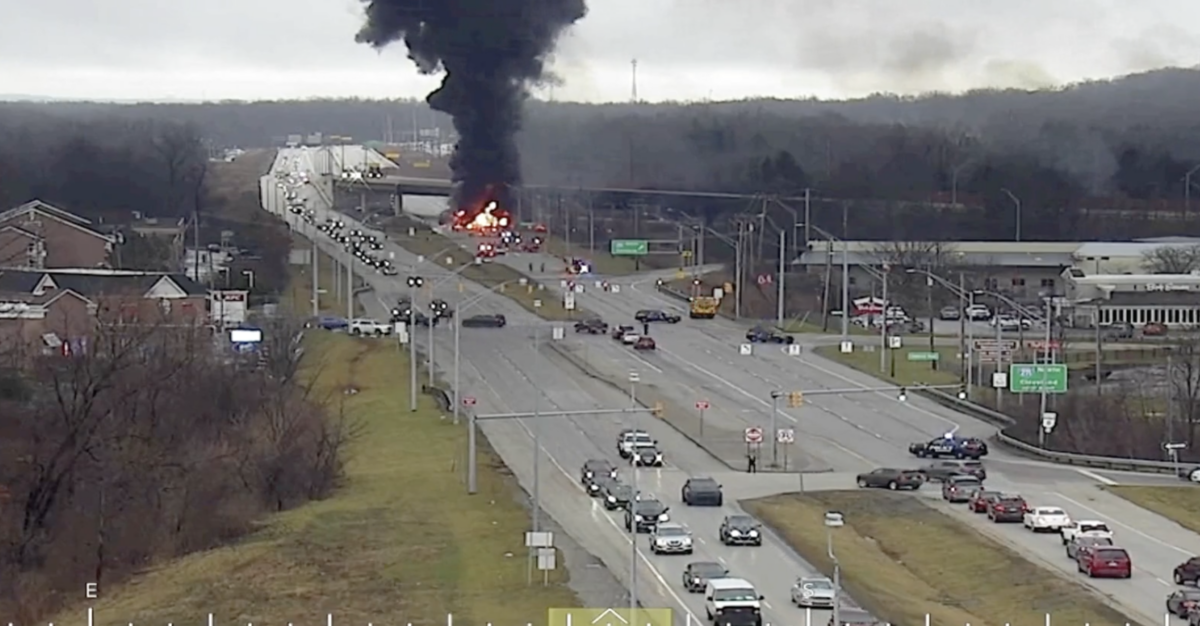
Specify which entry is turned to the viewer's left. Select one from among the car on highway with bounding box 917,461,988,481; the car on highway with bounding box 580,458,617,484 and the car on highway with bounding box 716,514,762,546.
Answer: the car on highway with bounding box 917,461,988,481

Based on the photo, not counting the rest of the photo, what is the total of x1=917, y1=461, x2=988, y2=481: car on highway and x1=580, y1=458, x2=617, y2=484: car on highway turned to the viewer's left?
1

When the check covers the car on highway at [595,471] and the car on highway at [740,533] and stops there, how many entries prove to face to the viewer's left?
0

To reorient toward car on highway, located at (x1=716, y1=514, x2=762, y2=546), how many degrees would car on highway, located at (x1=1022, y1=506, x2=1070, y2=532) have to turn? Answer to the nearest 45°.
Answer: approximately 90° to its left

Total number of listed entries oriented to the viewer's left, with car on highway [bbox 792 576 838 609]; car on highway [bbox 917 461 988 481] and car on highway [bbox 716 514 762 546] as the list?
1

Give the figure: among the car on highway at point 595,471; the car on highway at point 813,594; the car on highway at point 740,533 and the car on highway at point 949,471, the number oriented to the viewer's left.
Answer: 1

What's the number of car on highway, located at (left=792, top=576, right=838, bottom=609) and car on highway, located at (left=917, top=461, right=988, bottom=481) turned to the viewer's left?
1

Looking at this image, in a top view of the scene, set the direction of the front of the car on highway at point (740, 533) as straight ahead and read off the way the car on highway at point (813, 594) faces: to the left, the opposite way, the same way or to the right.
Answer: the same way

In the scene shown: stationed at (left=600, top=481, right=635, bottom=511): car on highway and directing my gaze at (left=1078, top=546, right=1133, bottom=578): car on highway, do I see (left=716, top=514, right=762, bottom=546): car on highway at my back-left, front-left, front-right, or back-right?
front-right

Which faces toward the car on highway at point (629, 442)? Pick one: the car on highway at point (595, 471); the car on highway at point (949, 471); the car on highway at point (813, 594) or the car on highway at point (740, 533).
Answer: the car on highway at point (949, 471)

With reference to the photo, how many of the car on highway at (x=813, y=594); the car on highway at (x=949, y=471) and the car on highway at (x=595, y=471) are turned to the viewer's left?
1

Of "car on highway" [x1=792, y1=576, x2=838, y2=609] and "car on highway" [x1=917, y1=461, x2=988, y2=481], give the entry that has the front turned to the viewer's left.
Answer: "car on highway" [x1=917, y1=461, x2=988, y2=481]
